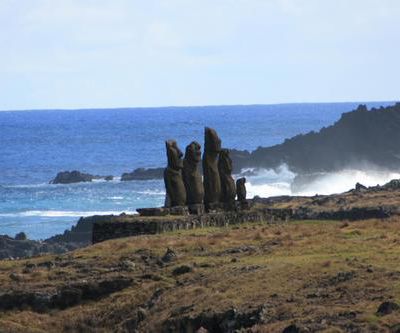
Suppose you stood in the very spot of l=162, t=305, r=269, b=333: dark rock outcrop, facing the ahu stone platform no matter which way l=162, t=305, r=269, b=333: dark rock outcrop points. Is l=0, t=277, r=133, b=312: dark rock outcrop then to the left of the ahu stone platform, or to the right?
left
